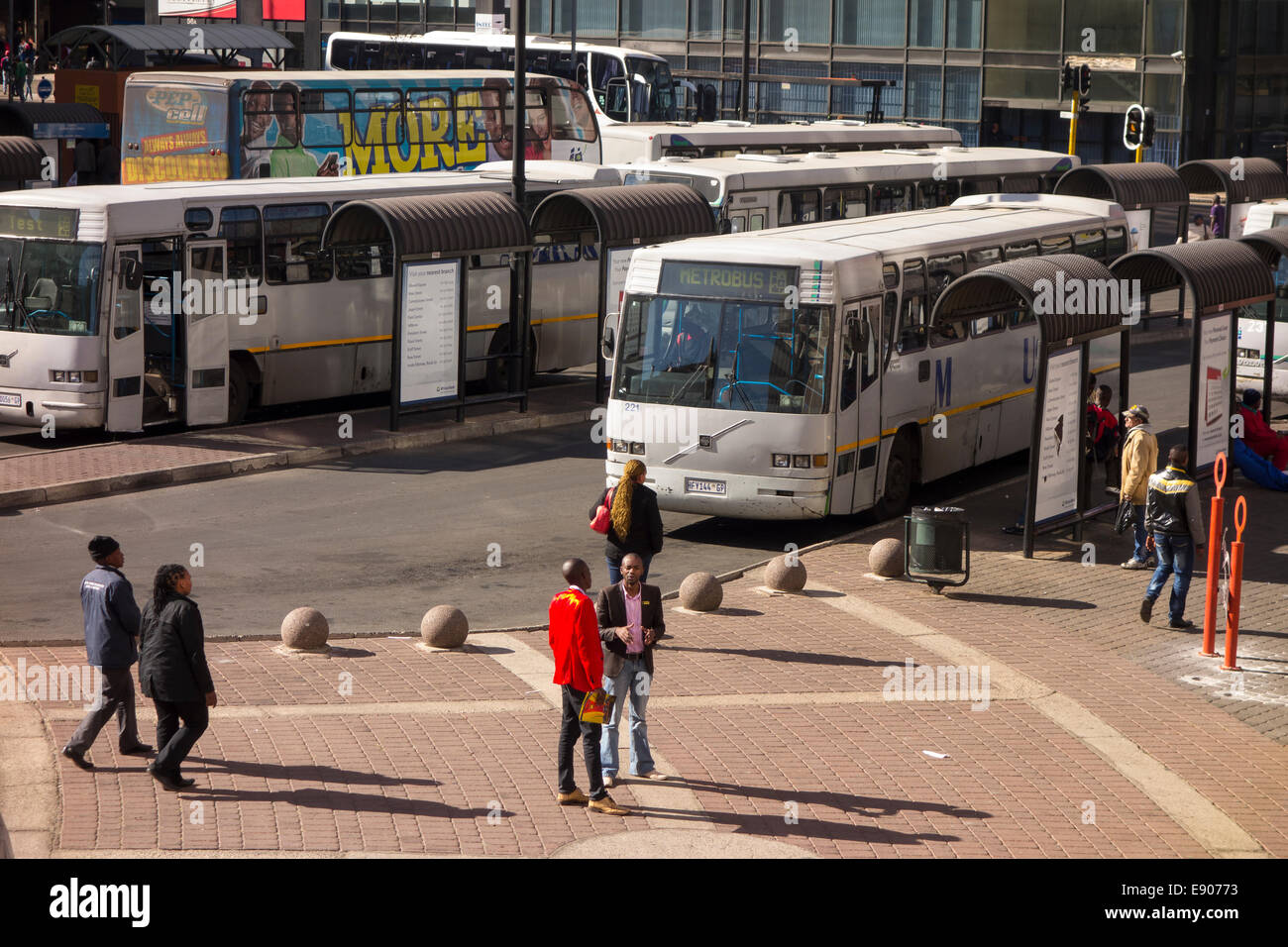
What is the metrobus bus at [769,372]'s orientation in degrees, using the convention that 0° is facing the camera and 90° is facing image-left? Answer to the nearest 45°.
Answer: approximately 45°

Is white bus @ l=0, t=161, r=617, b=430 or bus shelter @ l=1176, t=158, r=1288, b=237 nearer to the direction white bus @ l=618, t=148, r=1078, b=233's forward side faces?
the white bus

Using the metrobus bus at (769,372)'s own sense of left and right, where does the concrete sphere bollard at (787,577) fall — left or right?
on its left

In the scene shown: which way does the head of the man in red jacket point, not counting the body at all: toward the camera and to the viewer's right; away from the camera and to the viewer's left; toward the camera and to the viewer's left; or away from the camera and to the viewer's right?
away from the camera and to the viewer's right

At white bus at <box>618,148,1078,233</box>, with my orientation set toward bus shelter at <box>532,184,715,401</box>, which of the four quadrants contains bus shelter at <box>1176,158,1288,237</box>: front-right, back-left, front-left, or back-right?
back-left

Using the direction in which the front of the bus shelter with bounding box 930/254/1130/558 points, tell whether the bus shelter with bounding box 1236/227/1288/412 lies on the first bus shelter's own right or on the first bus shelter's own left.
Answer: on the first bus shelter's own right

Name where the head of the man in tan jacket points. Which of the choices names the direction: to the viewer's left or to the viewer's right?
to the viewer's left

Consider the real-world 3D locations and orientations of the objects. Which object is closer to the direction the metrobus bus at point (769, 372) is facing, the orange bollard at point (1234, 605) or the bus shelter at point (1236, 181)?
the orange bollard
